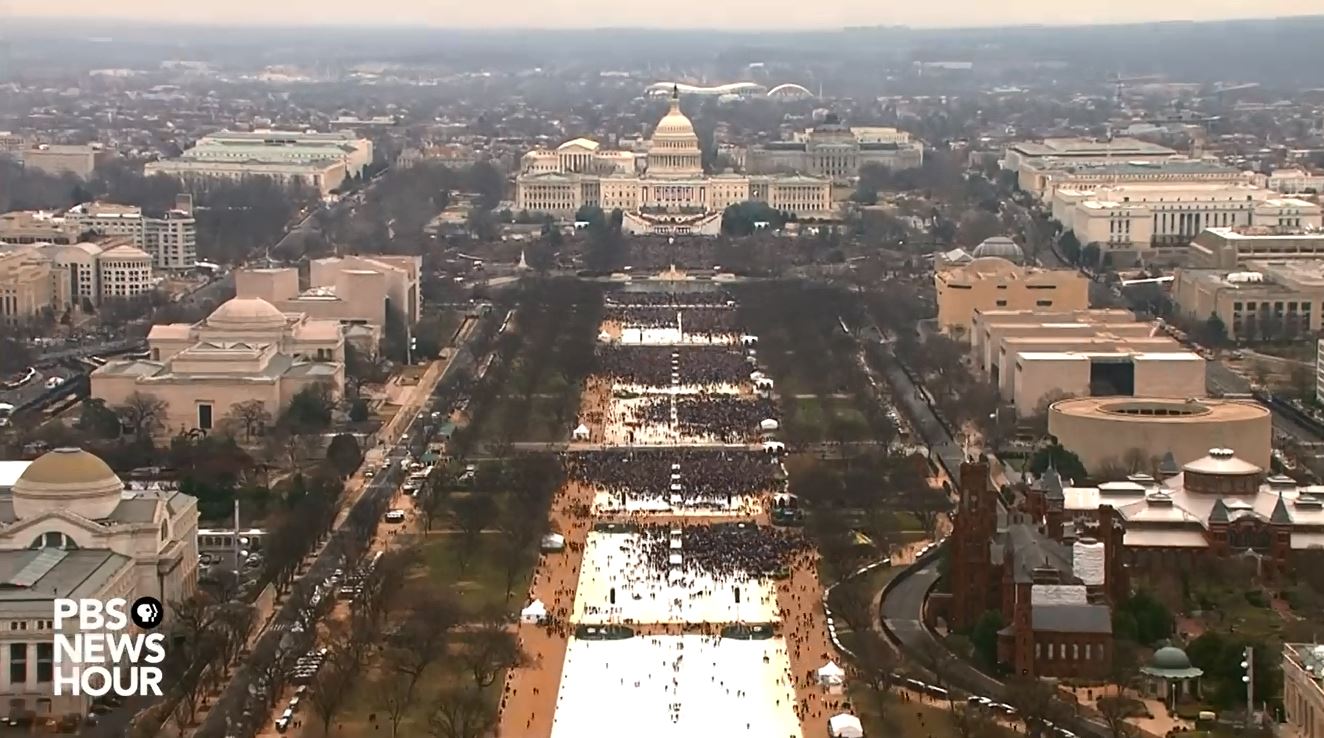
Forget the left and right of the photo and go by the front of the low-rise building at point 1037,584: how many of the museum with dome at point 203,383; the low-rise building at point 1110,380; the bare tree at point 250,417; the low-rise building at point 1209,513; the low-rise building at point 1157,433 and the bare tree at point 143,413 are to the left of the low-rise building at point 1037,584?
0

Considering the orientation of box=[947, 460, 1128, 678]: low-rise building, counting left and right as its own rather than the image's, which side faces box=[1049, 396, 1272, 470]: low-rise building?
right

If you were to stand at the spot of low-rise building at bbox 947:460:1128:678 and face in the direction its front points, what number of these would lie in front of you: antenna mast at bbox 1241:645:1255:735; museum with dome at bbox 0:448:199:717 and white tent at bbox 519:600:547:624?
2

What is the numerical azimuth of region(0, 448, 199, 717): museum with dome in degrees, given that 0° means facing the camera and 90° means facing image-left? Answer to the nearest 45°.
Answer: approximately 270°

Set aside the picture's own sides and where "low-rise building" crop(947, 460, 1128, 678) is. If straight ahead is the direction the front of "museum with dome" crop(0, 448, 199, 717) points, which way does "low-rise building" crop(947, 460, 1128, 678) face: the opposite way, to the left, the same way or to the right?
the opposite way

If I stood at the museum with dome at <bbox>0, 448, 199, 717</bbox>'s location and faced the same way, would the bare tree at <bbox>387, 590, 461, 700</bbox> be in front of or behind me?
in front

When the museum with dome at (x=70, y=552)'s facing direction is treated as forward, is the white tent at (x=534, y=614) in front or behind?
in front

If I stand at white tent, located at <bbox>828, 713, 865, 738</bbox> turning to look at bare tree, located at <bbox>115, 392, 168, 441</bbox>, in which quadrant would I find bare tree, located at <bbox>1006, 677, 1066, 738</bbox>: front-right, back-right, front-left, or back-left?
back-right

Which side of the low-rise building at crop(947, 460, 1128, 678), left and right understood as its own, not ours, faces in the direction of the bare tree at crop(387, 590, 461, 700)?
front

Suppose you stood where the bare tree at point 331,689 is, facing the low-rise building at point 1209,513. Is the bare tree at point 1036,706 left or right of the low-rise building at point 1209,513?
right

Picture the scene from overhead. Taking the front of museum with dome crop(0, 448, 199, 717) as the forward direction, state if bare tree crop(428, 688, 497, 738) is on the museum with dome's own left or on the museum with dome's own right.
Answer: on the museum with dome's own right

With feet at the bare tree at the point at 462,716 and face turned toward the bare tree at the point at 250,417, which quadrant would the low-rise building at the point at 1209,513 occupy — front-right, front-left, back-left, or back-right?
front-right

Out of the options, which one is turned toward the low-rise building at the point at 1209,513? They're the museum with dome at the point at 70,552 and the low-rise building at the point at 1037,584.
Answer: the museum with dome

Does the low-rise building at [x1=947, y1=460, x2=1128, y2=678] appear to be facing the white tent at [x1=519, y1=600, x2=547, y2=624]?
yes

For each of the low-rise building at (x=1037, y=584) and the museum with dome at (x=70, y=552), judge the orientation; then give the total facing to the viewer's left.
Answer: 1

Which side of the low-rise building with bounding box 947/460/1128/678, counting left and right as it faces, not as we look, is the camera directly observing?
left
